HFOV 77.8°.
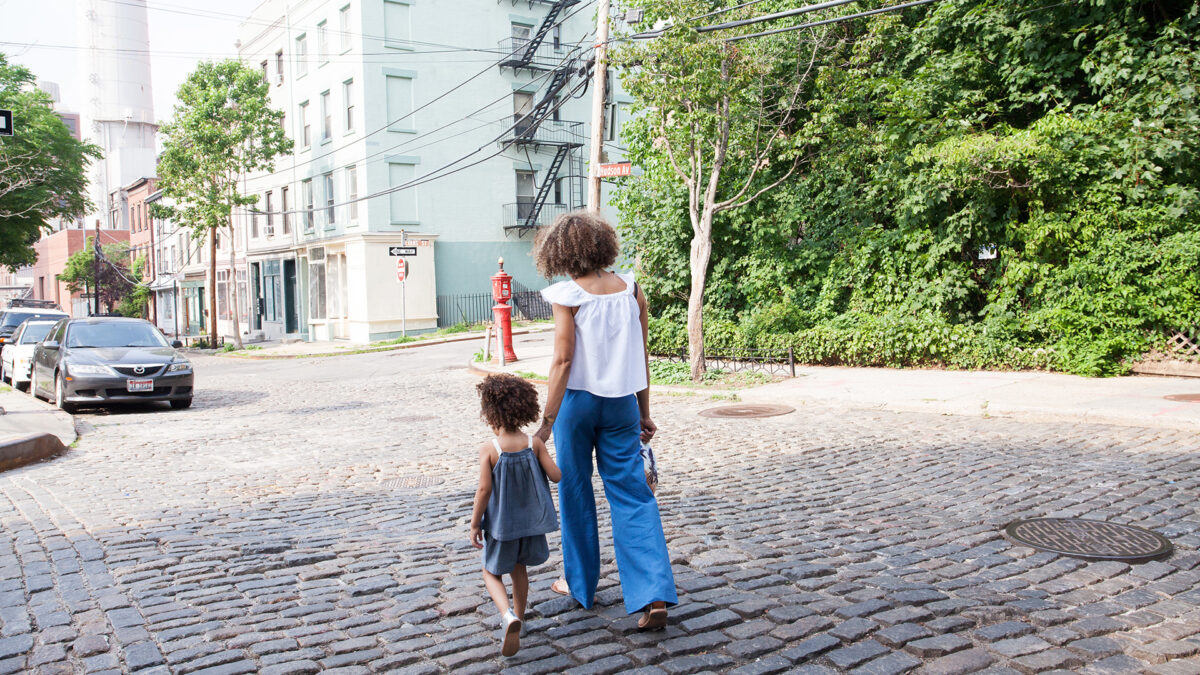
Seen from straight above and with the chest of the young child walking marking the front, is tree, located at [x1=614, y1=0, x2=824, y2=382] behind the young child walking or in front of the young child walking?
in front

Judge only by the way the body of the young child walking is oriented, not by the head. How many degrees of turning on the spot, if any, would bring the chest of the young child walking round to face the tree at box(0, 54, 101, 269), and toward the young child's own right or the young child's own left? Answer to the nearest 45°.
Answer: approximately 45° to the young child's own left

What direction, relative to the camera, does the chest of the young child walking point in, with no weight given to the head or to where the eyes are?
away from the camera

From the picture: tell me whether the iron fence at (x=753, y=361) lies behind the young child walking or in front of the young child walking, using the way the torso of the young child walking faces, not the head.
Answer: in front

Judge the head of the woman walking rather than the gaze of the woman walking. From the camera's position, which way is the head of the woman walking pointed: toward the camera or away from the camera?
away from the camera

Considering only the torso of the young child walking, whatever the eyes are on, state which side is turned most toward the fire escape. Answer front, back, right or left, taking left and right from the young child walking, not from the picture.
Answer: front

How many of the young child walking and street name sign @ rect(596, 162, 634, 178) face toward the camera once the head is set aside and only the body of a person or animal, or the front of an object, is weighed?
1

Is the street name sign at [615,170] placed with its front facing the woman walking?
yes

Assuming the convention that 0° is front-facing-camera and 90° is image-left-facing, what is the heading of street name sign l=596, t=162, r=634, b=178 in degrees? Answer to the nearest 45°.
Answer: approximately 0°

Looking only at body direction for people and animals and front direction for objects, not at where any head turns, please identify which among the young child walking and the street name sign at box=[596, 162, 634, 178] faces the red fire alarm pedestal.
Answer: the young child walking

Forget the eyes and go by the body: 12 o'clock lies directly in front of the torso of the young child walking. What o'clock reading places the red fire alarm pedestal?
The red fire alarm pedestal is roughly at 12 o'clock from the young child walking.

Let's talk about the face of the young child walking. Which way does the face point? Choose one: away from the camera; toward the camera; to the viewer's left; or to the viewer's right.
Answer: away from the camera

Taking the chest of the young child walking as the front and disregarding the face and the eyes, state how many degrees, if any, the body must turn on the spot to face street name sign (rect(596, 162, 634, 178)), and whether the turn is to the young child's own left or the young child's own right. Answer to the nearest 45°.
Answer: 0° — they already face it

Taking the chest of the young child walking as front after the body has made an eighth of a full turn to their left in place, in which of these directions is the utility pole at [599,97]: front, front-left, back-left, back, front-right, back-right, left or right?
front-right

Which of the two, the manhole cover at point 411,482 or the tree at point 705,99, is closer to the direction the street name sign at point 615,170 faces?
the manhole cover

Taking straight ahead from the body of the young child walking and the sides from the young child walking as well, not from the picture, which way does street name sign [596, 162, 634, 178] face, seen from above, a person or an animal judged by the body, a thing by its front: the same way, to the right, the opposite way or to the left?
the opposite way

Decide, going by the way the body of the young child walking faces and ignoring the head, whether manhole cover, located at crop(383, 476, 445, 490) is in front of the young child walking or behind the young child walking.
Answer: in front
